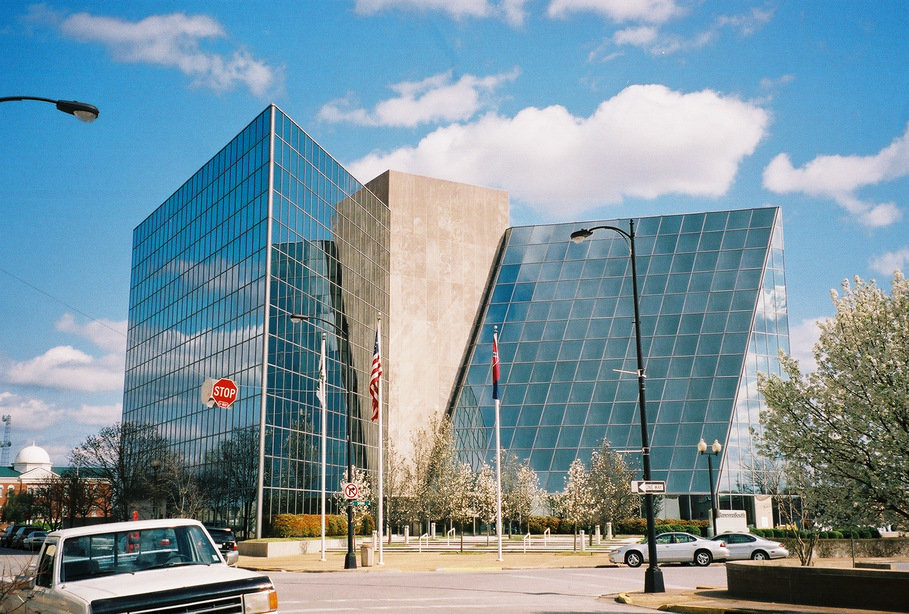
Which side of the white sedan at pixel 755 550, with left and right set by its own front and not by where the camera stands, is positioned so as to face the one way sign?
left

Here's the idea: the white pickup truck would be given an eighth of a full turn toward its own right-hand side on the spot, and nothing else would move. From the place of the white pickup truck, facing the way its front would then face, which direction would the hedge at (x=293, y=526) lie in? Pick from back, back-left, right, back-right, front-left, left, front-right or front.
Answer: back

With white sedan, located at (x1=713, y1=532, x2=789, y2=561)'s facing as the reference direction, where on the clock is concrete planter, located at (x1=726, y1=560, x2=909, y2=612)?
The concrete planter is roughly at 9 o'clock from the white sedan.

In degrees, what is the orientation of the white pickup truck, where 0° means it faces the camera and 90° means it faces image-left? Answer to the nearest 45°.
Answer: approximately 315°

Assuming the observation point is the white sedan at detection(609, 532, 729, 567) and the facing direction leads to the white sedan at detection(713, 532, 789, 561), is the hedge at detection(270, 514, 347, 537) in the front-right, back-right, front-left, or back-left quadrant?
back-left

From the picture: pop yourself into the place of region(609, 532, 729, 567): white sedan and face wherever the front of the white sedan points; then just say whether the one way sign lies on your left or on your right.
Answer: on your left

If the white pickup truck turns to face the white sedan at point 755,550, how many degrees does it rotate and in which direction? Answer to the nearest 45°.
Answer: approximately 90° to its left

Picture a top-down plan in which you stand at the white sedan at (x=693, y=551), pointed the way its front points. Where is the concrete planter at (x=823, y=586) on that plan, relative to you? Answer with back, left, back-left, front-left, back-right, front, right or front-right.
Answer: left
